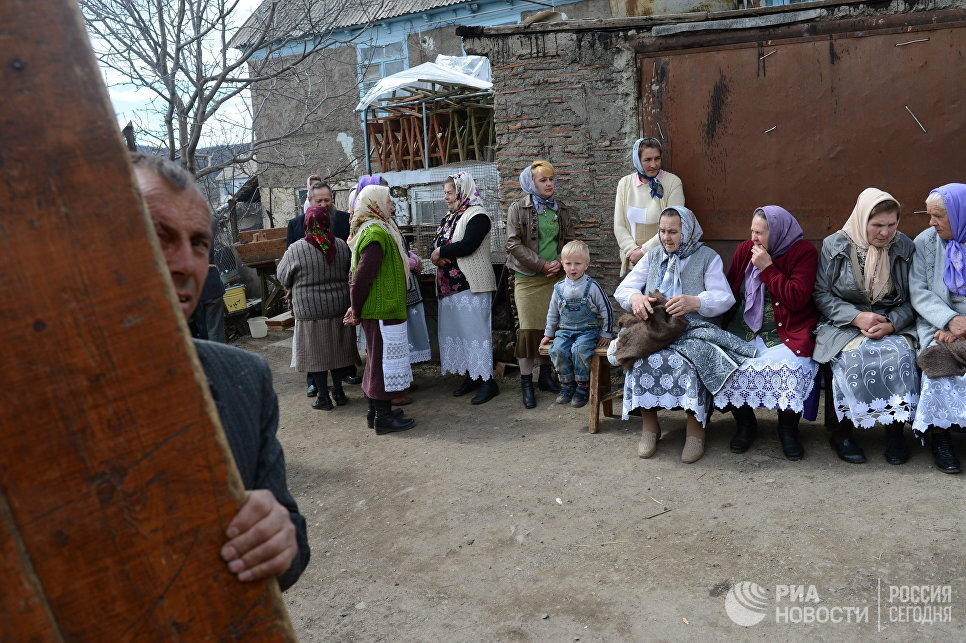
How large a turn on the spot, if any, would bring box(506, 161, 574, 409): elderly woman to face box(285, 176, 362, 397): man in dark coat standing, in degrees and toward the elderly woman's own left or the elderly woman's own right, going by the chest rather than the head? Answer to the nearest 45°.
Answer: approximately 135° to the elderly woman's own right

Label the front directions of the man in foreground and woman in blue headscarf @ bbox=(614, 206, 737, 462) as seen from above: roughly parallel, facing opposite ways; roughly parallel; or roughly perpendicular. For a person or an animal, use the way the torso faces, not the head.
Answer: roughly parallel

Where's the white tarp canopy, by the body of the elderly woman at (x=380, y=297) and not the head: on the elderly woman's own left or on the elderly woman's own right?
on the elderly woman's own left

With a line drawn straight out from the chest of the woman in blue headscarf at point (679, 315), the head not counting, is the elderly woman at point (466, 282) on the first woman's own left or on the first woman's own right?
on the first woman's own right

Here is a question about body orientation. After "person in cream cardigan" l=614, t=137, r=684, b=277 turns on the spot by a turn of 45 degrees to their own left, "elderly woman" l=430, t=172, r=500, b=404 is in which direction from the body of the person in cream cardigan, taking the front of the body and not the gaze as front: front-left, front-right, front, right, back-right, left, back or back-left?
back-right

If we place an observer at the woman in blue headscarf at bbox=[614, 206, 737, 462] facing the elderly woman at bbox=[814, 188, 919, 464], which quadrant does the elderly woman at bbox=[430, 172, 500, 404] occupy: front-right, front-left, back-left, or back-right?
back-left

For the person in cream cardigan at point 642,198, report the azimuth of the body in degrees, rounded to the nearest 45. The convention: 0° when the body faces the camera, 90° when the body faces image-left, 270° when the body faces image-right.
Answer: approximately 0°
